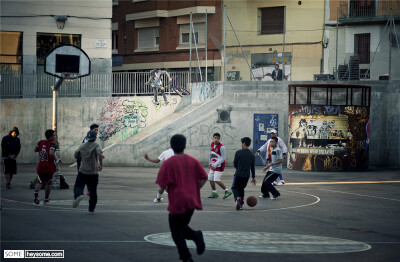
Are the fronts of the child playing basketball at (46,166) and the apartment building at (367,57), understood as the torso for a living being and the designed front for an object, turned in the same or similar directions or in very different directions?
very different directions

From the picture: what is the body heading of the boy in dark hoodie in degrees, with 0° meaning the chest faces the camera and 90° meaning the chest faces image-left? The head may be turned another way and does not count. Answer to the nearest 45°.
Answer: approximately 315°

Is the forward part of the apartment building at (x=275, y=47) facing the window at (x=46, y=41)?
no

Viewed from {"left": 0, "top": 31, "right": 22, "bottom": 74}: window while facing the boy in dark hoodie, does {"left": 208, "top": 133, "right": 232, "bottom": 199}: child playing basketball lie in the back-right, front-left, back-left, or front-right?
front-left

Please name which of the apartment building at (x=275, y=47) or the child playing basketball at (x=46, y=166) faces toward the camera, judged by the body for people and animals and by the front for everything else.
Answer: the apartment building

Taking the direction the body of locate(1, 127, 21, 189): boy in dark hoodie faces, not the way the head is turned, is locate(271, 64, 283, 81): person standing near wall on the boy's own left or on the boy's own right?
on the boy's own left

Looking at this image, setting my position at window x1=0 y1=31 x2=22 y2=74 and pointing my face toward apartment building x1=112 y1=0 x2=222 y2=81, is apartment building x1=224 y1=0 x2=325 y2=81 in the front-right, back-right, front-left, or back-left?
front-right

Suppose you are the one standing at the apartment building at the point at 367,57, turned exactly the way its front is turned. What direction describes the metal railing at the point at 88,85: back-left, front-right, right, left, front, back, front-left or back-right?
right

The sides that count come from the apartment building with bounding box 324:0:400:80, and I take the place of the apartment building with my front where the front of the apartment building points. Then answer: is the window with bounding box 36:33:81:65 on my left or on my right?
on my right

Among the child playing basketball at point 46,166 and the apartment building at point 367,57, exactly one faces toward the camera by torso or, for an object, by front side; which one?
the apartment building

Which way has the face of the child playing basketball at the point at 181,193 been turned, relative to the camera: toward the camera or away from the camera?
away from the camera

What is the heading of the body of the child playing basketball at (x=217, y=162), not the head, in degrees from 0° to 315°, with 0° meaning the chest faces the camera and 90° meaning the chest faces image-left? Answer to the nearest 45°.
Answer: approximately 45°

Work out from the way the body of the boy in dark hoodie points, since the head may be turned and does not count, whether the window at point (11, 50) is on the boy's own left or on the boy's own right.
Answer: on the boy's own left

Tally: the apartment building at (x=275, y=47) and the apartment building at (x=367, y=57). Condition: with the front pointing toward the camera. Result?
2

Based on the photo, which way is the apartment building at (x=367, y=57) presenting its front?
toward the camera

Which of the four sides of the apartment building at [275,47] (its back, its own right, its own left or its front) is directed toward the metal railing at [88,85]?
right
